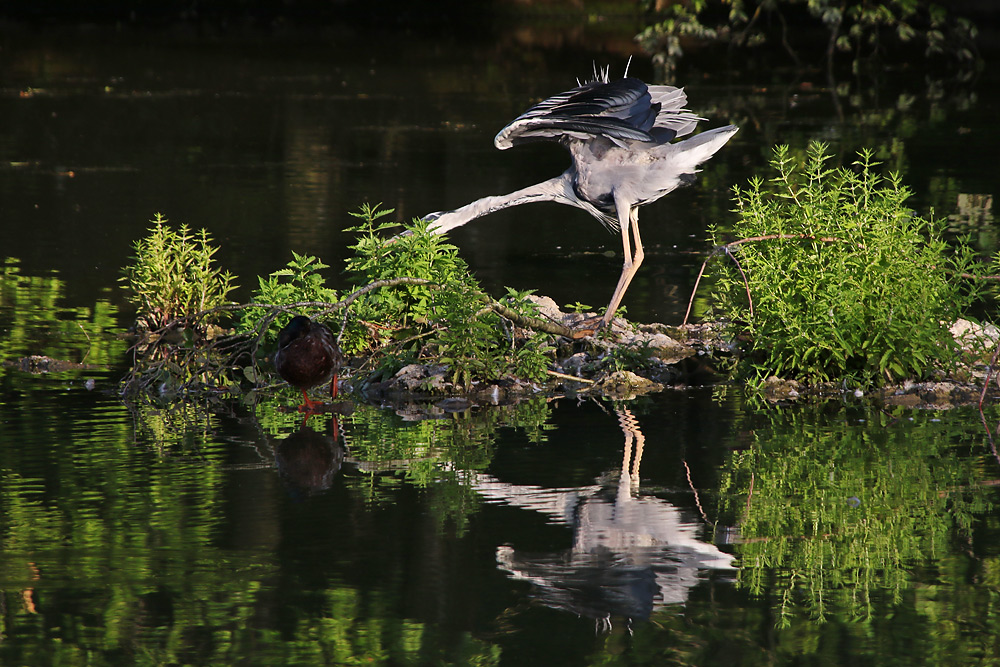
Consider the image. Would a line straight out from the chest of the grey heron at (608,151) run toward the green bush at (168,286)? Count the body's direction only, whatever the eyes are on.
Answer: yes

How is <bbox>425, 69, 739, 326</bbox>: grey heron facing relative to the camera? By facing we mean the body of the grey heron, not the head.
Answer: to the viewer's left

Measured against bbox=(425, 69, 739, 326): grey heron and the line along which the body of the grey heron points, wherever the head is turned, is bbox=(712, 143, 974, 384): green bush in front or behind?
behind

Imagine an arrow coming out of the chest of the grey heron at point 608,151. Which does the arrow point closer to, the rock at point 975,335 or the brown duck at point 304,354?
the brown duck

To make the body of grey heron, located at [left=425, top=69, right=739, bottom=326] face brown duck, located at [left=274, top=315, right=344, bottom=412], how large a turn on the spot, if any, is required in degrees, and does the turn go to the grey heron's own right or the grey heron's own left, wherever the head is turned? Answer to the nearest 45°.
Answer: approximately 45° to the grey heron's own left
